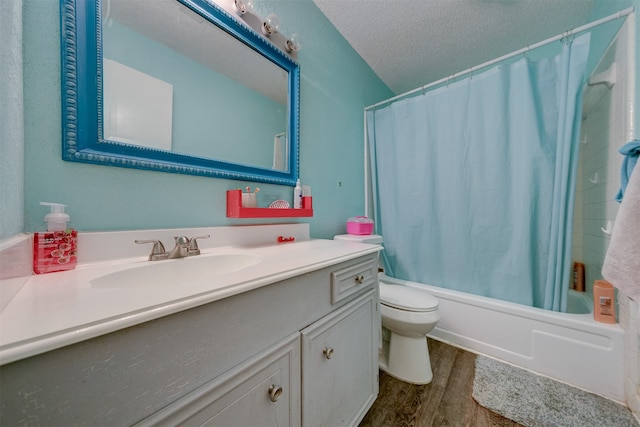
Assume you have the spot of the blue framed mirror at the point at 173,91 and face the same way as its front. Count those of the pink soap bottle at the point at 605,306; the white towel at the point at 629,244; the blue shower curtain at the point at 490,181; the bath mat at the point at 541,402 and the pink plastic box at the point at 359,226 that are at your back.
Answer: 0

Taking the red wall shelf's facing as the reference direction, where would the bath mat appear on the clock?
The bath mat is roughly at 11 o'clock from the red wall shelf.

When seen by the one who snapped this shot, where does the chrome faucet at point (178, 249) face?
facing the viewer and to the right of the viewer

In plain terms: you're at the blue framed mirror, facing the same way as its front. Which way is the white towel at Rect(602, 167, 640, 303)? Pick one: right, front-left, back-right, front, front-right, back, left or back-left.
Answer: front

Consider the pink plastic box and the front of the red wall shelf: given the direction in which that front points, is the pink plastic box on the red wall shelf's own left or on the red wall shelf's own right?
on the red wall shelf's own left

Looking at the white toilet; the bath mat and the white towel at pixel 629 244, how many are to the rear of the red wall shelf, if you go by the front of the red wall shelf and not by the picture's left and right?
0

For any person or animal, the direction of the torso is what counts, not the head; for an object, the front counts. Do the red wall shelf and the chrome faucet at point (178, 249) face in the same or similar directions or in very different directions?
same or similar directions

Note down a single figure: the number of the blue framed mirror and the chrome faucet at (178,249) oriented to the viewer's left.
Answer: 0

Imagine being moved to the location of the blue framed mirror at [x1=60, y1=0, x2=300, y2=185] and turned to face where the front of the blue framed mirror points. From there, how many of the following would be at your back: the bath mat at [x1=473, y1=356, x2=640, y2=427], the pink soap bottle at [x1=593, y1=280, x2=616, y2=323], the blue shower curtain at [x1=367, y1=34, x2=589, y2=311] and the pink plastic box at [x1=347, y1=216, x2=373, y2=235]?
0

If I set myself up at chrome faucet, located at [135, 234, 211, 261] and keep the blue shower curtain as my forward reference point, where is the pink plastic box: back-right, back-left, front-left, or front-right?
front-left

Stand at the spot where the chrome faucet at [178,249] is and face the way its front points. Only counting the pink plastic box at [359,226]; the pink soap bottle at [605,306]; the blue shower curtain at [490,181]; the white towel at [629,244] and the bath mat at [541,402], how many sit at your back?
0

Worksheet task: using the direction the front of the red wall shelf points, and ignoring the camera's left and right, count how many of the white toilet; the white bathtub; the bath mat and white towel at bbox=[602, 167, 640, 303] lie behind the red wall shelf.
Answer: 0

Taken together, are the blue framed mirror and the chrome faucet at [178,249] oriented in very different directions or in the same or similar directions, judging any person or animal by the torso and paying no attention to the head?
same or similar directions

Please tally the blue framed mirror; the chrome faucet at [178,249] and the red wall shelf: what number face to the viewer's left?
0

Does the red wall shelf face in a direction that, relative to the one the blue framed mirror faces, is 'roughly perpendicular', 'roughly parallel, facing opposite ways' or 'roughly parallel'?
roughly parallel
